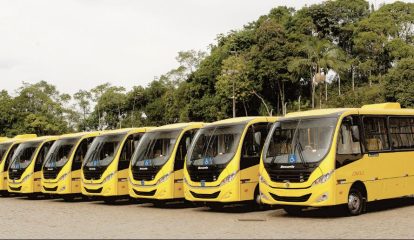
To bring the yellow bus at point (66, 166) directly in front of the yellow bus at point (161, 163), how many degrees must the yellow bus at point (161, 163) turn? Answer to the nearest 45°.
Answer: approximately 90° to its right

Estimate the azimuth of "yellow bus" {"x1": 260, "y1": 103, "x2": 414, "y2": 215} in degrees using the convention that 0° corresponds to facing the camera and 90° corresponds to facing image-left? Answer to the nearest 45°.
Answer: approximately 45°

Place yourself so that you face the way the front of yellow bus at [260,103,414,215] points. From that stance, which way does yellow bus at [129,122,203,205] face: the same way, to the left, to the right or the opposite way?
the same way

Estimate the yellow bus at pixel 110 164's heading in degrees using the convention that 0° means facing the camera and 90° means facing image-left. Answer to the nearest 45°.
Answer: approximately 45°

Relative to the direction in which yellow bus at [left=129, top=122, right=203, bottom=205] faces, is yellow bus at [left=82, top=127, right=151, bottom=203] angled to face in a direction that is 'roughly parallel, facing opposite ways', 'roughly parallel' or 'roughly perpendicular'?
roughly parallel

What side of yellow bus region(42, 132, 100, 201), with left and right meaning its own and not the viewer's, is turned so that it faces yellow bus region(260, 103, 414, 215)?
left

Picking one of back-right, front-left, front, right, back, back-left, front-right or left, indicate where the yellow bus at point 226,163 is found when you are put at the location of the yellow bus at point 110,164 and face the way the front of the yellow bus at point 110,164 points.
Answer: left

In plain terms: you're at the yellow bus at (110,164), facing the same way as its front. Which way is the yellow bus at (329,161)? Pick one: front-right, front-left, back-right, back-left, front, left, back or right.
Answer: left

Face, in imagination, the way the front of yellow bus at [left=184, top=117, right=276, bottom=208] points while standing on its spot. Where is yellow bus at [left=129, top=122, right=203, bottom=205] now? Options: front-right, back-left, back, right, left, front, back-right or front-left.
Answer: right

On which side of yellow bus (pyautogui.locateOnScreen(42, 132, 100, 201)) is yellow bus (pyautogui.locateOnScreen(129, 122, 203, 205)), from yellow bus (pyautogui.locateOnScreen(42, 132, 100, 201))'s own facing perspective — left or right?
on its left

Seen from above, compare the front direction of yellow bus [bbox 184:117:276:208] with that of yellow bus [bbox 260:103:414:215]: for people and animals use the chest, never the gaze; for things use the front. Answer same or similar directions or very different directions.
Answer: same or similar directions

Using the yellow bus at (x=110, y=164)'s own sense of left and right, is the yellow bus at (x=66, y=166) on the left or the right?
on its right

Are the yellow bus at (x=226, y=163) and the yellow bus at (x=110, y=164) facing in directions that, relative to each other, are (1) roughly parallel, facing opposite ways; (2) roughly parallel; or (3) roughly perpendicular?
roughly parallel

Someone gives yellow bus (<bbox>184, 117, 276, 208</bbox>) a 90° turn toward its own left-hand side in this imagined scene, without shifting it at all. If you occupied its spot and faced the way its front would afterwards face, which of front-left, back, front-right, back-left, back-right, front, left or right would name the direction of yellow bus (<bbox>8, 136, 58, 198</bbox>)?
back

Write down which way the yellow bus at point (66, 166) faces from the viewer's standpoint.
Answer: facing the viewer and to the left of the viewer

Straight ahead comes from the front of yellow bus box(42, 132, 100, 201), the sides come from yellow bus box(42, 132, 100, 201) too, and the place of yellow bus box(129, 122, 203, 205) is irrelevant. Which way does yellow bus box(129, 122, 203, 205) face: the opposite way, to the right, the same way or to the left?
the same way

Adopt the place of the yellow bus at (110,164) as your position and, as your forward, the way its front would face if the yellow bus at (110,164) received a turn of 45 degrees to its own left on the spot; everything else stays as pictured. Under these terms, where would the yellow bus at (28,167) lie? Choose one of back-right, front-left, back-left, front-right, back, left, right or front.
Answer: back-right

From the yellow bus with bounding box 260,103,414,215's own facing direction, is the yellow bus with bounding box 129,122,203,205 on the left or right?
on its right

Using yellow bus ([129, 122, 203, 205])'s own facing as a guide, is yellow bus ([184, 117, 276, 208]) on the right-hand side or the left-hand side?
on its left

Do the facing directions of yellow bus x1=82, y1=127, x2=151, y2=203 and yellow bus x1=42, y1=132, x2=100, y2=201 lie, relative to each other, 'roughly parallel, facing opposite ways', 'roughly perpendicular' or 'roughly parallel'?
roughly parallel
